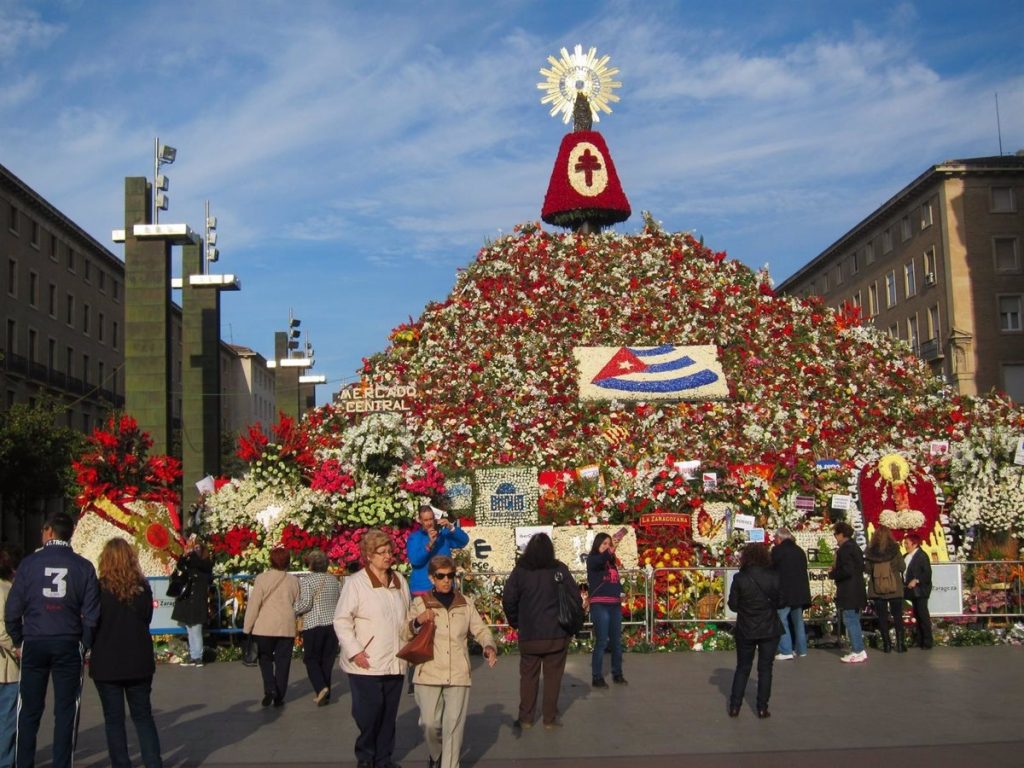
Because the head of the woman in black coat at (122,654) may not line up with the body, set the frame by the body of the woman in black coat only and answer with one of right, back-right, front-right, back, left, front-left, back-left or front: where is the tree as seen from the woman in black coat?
front

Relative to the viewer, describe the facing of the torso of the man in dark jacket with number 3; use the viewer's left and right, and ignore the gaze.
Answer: facing away from the viewer

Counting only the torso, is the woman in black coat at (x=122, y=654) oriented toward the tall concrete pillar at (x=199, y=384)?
yes

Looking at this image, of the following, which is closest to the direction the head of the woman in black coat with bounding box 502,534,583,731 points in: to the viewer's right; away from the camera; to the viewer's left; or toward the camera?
away from the camera

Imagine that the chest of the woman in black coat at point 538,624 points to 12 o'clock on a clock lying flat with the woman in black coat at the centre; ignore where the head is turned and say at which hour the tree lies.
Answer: The tree is roughly at 11 o'clock from the woman in black coat.

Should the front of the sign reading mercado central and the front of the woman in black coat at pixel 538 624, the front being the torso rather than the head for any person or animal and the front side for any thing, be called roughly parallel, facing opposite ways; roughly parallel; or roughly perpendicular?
roughly parallel, facing opposite ways

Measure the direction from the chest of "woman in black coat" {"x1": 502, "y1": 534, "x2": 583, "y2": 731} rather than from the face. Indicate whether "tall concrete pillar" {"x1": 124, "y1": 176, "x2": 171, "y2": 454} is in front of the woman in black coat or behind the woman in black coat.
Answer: in front

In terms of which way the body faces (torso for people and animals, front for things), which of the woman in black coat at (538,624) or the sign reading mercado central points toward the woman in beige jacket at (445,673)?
the sign reading mercado central

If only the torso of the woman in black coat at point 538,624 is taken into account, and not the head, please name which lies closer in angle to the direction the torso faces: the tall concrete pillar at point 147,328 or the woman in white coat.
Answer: the tall concrete pillar

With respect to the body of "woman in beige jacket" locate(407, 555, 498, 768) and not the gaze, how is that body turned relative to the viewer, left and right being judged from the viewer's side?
facing the viewer

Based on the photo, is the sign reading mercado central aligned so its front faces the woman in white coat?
yes

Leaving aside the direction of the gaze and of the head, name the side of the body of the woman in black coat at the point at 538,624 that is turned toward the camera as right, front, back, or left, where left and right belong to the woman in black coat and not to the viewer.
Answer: back

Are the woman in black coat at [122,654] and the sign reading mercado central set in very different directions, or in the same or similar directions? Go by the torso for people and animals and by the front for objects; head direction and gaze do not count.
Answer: very different directions

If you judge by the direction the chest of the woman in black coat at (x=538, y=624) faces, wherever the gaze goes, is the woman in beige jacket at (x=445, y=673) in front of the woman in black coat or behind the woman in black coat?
behind

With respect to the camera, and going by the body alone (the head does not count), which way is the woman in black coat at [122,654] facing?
away from the camera

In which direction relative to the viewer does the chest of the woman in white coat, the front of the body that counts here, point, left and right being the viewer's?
facing the viewer and to the right of the viewer

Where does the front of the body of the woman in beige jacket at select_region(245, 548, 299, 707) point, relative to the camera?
away from the camera

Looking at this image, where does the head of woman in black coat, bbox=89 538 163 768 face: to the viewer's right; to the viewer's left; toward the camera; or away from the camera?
away from the camera
